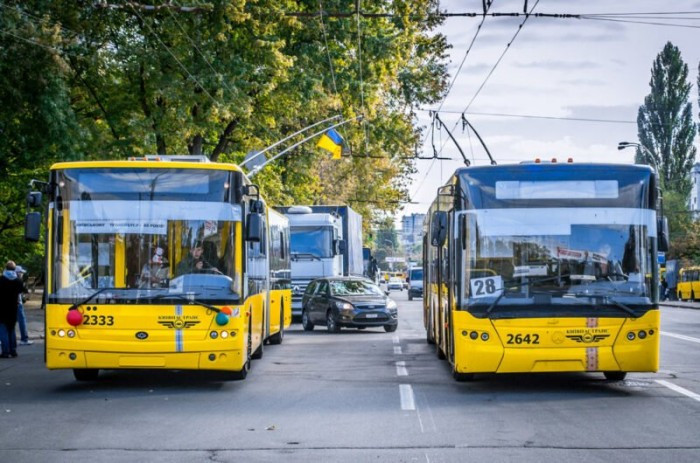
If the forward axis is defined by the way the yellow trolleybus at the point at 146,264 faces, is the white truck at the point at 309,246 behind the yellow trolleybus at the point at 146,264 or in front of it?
behind

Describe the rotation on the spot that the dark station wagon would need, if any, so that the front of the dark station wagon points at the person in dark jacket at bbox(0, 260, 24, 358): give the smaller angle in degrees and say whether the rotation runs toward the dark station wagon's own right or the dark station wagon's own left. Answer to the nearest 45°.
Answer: approximately 90° to the dark station wagon's own right

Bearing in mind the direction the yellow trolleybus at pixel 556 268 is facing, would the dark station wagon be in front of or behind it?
behind

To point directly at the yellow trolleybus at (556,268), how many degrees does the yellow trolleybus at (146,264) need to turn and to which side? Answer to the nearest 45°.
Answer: approximately 90° to its left
